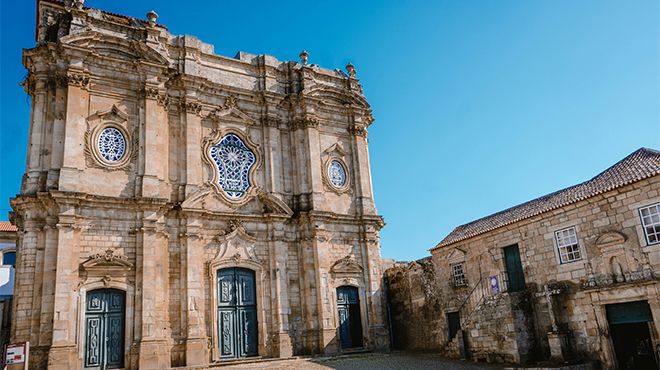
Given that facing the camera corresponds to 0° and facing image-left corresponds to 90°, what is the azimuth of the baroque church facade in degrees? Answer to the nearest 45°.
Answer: approximately 315°

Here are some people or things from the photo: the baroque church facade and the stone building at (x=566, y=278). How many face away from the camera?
0

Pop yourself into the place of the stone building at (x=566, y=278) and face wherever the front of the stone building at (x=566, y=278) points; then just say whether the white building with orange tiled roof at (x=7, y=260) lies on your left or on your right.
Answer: on your right

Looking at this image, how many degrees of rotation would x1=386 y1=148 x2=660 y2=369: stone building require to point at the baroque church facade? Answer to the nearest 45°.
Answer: approximately 45° to its right
